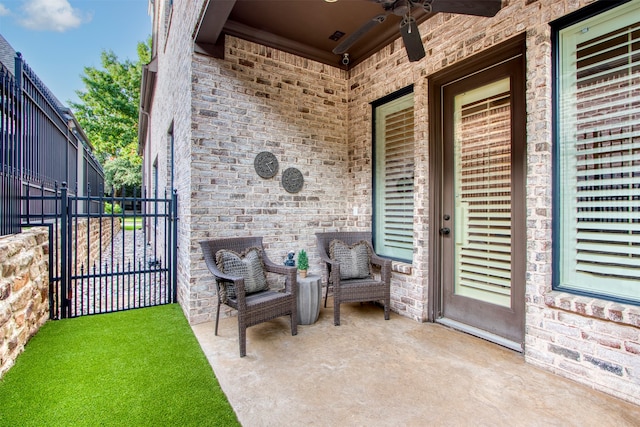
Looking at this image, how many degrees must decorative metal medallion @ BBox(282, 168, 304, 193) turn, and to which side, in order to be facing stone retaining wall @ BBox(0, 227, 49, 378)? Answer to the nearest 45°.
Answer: approximately 45° to its right

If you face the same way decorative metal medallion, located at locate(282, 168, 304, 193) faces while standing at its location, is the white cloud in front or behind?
behind

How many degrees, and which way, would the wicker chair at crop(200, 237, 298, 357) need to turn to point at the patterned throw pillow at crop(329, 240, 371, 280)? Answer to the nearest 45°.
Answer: approximately 90° to its left

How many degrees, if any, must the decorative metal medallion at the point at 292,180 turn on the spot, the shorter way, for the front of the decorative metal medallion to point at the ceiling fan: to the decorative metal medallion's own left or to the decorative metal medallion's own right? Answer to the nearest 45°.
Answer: approximately 45° to the decorative metal medallion's own left

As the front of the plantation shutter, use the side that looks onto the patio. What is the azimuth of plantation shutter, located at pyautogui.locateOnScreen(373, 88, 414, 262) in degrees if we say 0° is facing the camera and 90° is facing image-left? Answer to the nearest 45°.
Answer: approximately 45°

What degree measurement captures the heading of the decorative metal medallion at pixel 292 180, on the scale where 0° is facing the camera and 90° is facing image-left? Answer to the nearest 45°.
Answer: approximately 0°

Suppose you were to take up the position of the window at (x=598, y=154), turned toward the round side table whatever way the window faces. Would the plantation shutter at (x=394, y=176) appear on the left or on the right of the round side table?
right
